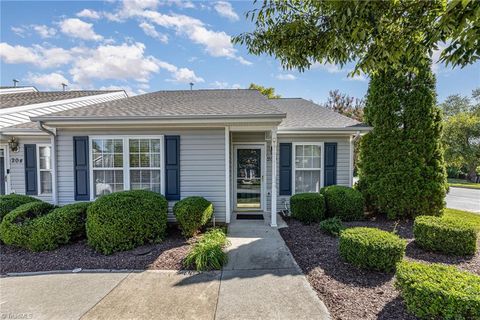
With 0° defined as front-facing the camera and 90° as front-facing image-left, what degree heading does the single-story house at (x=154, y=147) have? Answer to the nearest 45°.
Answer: approximately 0°

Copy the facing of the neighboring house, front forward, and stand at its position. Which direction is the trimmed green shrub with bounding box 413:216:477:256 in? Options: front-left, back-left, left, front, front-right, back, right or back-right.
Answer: front-left

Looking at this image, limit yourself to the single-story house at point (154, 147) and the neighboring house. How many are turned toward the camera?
2

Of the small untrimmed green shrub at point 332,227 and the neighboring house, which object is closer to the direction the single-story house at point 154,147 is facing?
the small untrimmed green shrub

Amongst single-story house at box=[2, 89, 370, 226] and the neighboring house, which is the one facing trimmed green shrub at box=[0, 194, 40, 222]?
the neighboring house

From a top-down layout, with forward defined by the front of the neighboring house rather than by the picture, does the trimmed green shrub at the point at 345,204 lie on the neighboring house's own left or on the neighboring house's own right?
on the neighboring house's own left

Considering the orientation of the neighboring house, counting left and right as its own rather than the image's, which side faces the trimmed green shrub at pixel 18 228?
front

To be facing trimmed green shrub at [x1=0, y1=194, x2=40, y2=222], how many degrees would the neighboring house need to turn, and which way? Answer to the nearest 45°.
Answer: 0° — it already faces it

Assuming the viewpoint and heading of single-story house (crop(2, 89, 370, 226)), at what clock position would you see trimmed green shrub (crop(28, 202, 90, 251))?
The trimmed green shrub is roughly at 2 o'clock from the single-story house.

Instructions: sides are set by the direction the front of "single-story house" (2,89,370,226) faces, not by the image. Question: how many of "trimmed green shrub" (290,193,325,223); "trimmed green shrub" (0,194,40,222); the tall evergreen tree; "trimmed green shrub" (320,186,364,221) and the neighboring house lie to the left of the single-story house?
3

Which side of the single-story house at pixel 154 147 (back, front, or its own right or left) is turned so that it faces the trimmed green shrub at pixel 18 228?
front

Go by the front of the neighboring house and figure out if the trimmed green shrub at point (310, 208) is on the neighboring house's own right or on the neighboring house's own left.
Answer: on the neighboring house's own left
